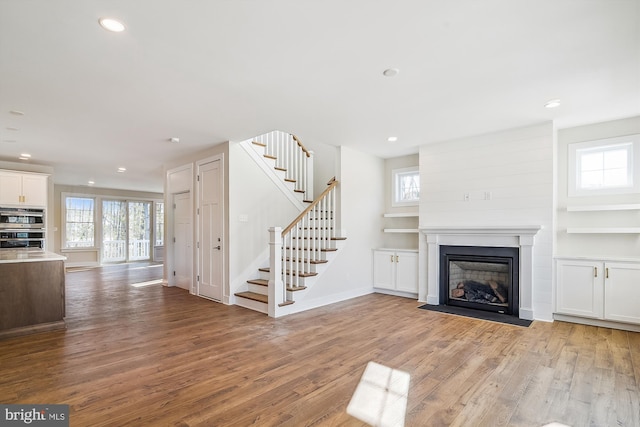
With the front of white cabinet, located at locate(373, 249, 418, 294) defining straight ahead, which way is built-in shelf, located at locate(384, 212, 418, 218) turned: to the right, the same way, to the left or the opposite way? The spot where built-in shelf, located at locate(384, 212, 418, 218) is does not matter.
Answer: the same way

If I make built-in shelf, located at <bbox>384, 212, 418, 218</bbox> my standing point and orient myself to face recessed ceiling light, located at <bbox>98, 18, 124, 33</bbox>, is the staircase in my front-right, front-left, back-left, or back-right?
front-right

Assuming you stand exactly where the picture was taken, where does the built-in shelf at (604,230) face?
facing the viewer

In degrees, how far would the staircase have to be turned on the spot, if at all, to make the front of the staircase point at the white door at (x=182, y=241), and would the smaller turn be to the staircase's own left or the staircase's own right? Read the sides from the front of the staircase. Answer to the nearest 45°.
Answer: approximately 90° to the staircase's own right

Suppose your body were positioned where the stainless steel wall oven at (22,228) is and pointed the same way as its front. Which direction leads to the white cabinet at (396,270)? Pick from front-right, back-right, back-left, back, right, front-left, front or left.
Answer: front-left

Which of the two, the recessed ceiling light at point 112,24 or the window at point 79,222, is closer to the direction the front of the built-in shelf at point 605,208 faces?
the recessed ceiling light

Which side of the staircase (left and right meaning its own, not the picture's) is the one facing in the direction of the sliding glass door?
right

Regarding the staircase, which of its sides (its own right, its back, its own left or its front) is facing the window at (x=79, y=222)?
right

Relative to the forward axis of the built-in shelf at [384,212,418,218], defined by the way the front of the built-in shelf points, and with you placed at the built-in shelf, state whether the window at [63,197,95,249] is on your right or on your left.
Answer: on your right

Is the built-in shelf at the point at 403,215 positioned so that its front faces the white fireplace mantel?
no

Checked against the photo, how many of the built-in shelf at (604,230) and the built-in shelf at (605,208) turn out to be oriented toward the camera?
2

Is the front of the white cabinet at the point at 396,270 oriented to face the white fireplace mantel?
no

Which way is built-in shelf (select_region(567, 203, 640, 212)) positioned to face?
toward the camera

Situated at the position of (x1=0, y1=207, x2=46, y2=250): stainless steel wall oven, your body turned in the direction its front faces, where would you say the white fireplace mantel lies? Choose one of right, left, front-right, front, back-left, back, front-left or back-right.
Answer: front-left

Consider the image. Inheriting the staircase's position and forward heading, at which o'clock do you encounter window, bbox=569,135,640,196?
The window is roughly at 8 o'clock from the staircase.
